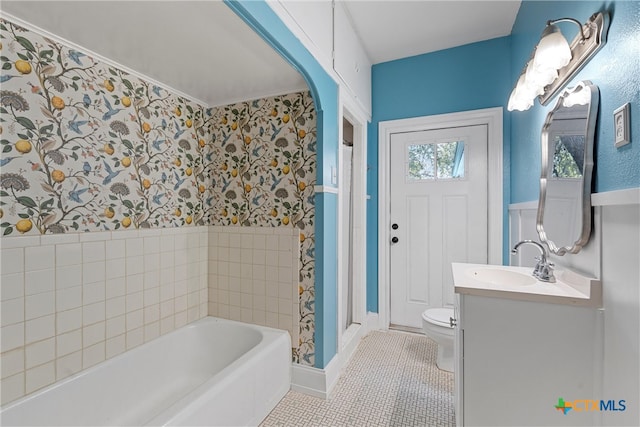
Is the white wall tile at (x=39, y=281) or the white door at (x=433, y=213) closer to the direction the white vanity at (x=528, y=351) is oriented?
the white wall tile

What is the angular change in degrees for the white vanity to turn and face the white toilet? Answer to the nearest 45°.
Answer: approximately 45° to its right

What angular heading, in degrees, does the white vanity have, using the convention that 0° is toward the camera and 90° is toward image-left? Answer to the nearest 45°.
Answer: approximately 90°

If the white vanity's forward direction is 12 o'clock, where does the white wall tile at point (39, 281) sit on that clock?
The white wall tile is roughly at 11 o'clock from the white vanity.

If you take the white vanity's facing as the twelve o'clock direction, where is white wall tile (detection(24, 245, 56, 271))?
The white wall tile is roughly at 11 o'clock from the white vanity.

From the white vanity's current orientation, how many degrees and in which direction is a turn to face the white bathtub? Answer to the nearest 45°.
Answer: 0° — it already faces it

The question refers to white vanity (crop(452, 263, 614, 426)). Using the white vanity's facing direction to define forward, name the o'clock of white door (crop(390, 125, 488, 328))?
The white door is roughly at 2 o'clock from the white vanity.
